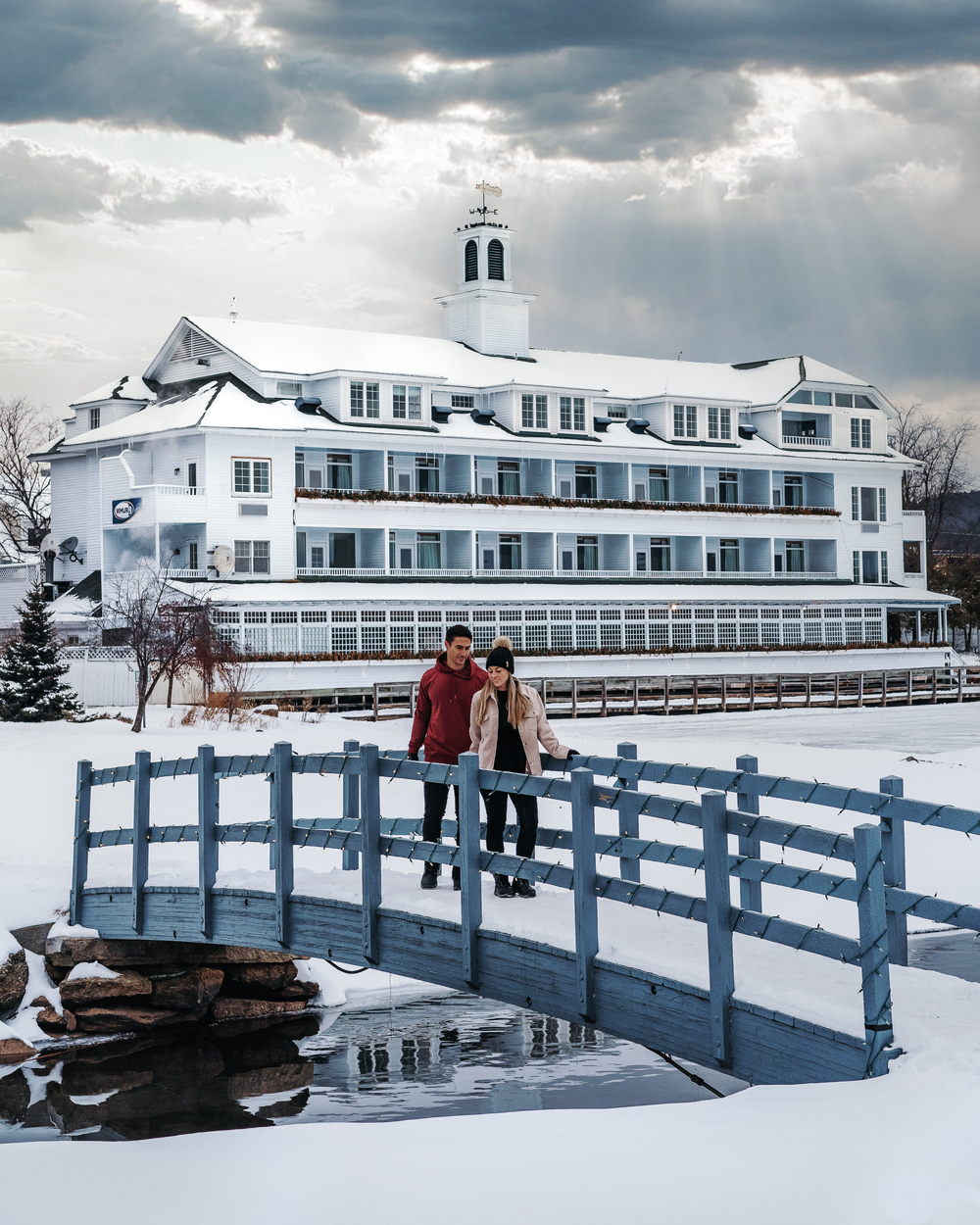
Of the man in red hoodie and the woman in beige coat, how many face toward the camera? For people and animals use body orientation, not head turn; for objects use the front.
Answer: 2

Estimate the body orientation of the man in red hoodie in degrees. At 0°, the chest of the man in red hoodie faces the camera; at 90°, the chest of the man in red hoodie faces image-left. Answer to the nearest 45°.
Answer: approximately 0°

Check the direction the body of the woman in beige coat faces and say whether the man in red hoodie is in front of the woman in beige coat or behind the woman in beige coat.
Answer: behind

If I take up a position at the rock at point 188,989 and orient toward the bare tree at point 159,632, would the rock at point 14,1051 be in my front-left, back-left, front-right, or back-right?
back-left
